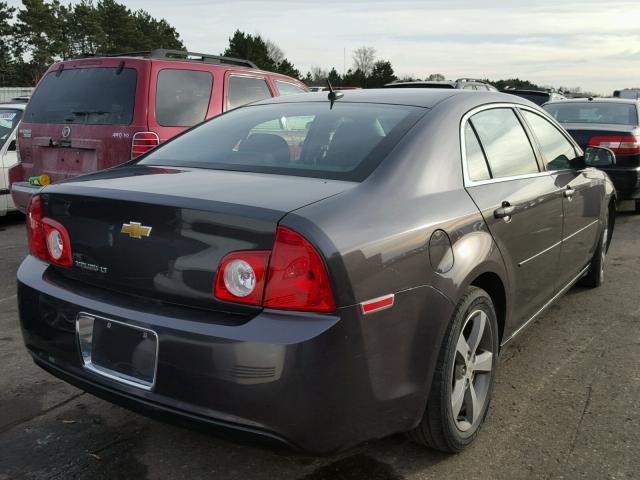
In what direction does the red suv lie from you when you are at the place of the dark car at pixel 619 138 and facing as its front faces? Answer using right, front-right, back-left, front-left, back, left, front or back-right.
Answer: back-left

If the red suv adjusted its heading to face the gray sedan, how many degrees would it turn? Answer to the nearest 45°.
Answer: approximately 135° to its right

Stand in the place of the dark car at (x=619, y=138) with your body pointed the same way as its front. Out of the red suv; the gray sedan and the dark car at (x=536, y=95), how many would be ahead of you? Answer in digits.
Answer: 1

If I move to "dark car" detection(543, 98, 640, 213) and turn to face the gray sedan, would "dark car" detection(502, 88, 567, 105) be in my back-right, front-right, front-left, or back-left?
back-right

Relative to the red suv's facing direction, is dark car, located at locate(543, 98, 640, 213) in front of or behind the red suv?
in front

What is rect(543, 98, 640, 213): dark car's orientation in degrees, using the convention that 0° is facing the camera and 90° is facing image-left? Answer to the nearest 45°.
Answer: approximately 180°

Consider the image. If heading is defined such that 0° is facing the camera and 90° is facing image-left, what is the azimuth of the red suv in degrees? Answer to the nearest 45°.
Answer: approximately 225°

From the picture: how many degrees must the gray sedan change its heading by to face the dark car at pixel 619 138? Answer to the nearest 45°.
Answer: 0° — it already faces it

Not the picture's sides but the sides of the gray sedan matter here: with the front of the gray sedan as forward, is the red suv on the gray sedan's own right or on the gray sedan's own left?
on the gray sedan's own left

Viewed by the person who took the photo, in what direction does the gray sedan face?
facing away from the viewer and to the right of the viewer
